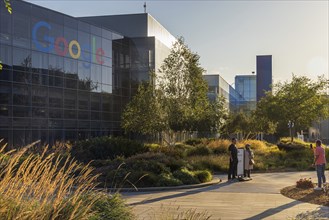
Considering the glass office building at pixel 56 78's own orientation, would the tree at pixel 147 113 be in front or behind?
in front

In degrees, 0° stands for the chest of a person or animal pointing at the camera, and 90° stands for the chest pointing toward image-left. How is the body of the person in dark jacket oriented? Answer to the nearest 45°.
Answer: approximately 270°

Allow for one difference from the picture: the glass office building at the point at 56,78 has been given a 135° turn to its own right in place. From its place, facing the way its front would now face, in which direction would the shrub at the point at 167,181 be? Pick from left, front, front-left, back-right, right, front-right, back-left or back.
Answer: left

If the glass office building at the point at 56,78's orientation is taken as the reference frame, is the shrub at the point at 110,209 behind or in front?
in front

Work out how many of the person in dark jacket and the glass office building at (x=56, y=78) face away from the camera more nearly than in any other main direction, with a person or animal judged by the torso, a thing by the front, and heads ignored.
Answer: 0

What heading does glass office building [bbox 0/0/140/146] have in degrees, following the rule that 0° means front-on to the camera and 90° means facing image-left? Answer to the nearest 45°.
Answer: approximately 315°

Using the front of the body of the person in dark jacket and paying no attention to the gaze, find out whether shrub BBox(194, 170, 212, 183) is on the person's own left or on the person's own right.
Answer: on the person's own right

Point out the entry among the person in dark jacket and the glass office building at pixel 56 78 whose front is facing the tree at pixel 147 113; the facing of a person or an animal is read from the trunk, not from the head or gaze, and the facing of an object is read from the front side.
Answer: the glass office building

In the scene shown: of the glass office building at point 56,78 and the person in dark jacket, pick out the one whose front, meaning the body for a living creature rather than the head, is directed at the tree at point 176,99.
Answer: the glass office building

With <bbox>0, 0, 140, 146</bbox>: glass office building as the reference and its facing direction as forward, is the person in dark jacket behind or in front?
in front
